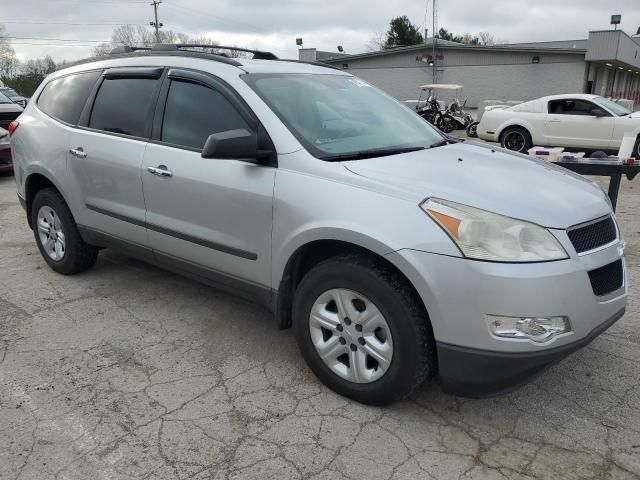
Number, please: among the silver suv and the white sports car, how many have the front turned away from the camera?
0

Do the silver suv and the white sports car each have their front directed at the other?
no

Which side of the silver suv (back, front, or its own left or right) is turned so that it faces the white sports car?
left

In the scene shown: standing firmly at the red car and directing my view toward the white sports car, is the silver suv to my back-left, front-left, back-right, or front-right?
front-right

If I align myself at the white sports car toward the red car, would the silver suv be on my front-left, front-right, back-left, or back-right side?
front-left

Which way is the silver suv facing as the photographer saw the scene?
facing the viewer and to the right of the viewer

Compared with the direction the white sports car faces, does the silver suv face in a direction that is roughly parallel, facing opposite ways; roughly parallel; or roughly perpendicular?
roughly parallel

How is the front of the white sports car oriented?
to the viewer's right

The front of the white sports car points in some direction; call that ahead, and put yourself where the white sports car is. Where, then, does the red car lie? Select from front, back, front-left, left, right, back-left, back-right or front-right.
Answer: back-right

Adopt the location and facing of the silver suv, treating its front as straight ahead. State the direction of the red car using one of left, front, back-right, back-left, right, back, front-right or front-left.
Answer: back

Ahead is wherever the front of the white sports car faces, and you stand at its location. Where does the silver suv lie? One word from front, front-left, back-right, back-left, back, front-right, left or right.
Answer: right
